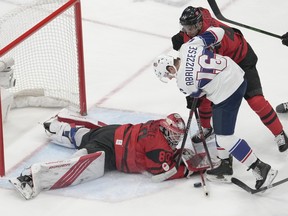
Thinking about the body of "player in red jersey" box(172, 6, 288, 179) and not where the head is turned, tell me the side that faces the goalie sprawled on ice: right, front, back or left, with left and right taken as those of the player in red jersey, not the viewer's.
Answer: front

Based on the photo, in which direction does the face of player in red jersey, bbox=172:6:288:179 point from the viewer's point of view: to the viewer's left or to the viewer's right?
to the viewer's left

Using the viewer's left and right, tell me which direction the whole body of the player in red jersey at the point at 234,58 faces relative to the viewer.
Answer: facing the viewer and to the left of the viewer

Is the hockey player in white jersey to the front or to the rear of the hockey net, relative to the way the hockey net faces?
to the front

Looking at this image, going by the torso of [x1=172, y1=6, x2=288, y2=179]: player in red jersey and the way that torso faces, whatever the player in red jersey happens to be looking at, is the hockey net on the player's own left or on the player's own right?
on the player's own right

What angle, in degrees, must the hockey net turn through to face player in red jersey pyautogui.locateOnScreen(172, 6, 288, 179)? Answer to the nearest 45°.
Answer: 0° — it already faces them

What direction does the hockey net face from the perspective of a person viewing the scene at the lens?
facing the viewer and to the right of the viewer

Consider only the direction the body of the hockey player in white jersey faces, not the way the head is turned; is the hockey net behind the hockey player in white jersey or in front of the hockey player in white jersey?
in front
